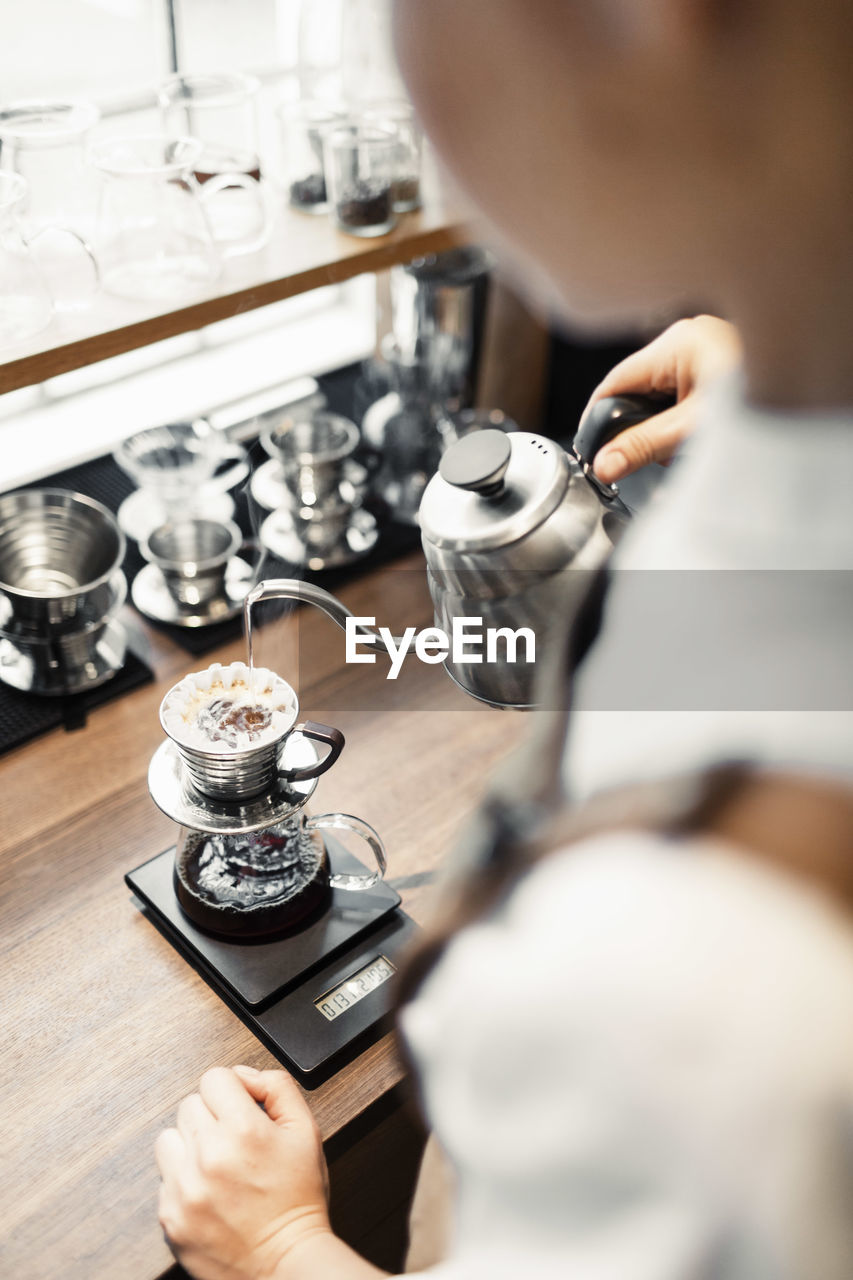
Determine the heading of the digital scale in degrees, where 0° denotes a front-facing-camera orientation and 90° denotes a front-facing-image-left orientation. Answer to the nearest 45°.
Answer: approximately 315°

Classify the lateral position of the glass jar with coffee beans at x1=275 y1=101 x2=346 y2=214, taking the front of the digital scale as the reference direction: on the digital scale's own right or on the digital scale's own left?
on the digital scale's own left

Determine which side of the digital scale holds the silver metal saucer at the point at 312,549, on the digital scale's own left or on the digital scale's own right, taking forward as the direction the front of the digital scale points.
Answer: on the digital scale's own left

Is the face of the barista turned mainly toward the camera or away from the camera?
away from the camera

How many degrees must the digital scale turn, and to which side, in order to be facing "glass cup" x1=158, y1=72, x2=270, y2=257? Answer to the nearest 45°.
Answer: approximately 135° to its left
